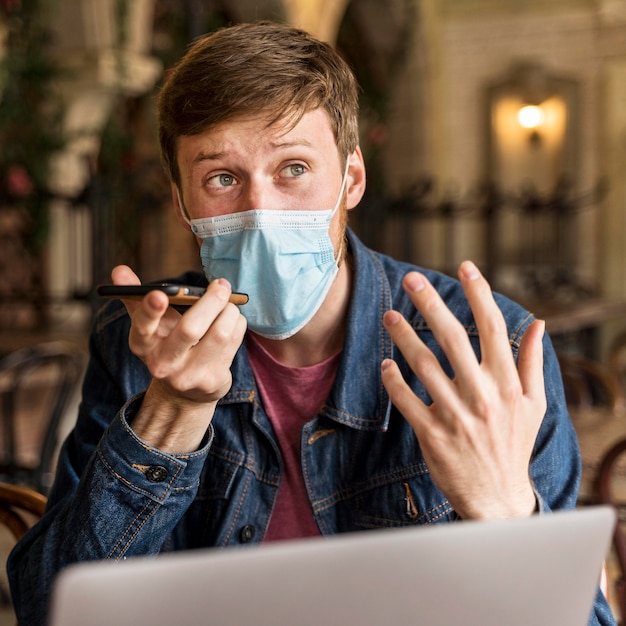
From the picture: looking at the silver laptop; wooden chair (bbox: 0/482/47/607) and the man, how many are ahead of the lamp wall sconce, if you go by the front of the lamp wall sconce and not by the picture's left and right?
3

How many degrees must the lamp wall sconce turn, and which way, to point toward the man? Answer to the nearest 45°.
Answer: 0° — it already faces them

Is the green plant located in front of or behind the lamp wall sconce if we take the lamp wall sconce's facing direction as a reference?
in front

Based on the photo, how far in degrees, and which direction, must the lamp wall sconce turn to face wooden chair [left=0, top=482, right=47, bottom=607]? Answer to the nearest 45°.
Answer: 0° — it already faces it

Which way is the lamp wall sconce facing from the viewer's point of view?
toward the camera

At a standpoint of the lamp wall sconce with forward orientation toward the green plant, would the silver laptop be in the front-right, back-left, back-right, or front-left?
front-left

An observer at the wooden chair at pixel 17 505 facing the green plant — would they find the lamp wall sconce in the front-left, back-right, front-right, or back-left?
front-right

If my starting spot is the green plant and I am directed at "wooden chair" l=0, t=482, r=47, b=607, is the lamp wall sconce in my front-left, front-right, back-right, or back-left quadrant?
back-left

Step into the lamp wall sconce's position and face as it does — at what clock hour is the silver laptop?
The silver laptop is roughly at 12 o'clock from the lamp wall sconce.
